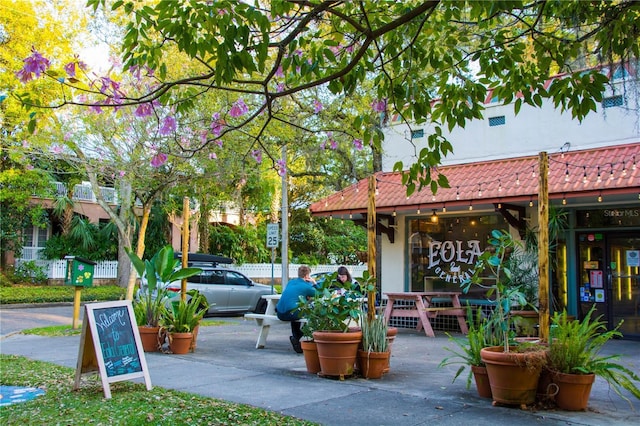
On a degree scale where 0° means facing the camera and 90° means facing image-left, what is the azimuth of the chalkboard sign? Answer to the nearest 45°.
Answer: approximately 315°

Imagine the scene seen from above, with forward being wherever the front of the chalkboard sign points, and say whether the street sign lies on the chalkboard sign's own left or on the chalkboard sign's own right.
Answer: on the chalkboard sign's own left

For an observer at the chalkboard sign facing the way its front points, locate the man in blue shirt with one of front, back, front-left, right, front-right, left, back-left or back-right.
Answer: left

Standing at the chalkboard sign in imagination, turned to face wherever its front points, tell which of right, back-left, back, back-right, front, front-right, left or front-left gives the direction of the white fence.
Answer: back-left

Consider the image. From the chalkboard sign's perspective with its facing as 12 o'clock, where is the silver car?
The silver car is roughly at 8 o'clock from the chalkboard sign.

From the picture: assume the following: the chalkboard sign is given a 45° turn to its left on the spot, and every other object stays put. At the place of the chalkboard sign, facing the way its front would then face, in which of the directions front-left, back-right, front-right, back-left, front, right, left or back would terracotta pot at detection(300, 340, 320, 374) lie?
front

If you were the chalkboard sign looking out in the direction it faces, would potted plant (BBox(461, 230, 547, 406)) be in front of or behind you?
in front

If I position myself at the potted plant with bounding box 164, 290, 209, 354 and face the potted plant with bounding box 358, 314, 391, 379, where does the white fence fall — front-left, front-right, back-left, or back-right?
back-left

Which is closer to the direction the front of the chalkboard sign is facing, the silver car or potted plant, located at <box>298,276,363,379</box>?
the potted plant

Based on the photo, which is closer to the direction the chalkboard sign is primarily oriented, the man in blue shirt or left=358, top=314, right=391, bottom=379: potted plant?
the potted plant

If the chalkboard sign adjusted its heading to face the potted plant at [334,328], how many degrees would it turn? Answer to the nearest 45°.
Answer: approximately 45° to its left

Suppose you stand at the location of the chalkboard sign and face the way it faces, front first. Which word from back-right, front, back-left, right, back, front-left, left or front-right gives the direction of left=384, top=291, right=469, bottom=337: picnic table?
left
